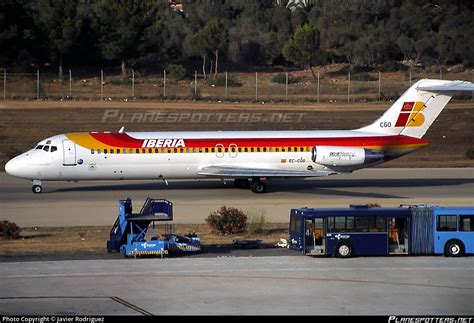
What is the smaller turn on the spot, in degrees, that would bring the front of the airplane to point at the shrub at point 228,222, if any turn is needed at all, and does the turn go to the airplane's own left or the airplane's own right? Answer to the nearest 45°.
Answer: approximately 90° to the airplane's own left

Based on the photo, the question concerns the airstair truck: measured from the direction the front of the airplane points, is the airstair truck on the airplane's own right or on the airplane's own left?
on the airplane's own left

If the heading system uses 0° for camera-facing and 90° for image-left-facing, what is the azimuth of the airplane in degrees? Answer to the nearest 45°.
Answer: approximately 90°

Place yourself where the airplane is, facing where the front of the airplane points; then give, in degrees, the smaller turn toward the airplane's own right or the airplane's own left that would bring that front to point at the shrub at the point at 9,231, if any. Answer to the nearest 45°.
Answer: approximately 45° to the airplane's own left

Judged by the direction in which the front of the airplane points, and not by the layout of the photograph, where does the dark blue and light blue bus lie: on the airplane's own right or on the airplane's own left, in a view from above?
on the airplane's own left
